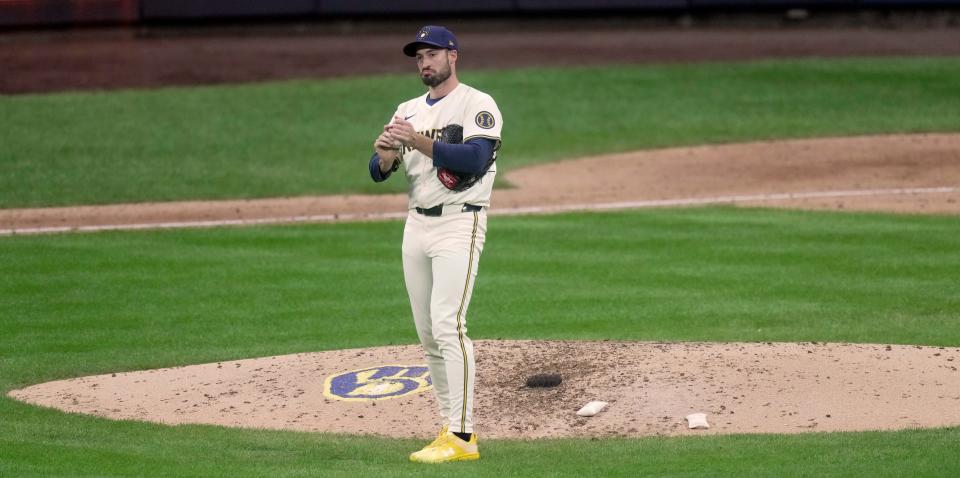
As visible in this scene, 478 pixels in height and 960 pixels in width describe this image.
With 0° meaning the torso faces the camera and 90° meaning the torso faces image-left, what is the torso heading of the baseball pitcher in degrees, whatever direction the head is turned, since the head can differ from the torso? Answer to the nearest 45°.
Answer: approximately 45°
